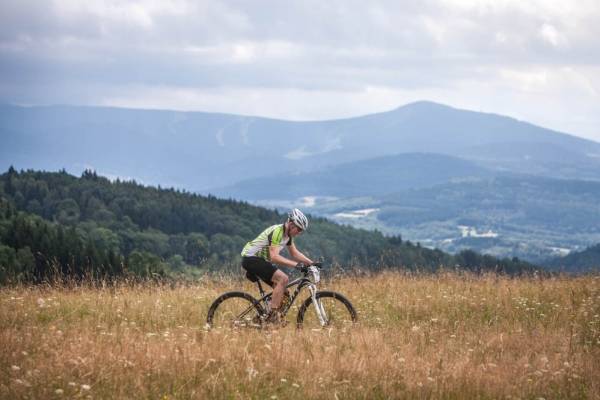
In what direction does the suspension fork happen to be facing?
to the viewer's right

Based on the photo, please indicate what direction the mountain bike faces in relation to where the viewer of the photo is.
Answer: facing to the right of the viewer
